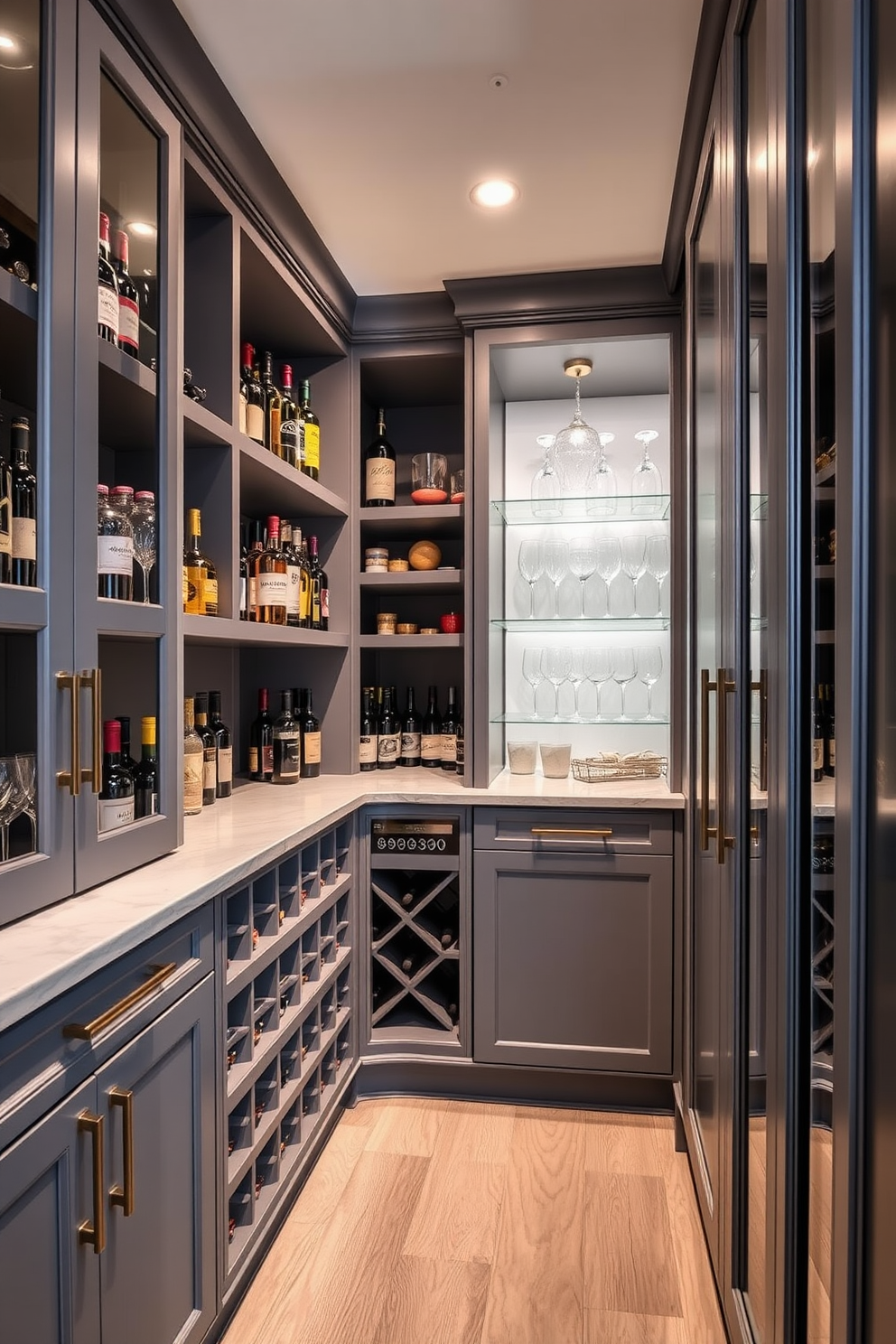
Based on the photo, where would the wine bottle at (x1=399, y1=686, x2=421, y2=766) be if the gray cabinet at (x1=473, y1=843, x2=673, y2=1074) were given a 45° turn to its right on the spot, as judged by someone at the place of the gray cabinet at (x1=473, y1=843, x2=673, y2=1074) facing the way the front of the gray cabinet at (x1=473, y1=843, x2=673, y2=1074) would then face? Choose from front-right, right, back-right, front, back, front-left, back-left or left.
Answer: right

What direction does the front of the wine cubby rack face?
to the viewer's right

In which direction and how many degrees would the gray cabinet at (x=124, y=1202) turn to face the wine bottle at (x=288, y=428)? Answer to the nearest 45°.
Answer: approximately 135° to its left

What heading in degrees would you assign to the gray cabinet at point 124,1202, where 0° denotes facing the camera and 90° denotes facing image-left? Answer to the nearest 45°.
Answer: approximately 315°

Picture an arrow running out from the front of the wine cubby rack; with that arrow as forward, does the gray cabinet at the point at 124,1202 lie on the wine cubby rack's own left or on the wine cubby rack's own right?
on the wine cubby rack's own right

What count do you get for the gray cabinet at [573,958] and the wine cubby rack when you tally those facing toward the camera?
1

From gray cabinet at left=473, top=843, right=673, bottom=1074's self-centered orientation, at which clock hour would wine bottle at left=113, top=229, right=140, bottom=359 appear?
The wine bottle is roughly at 1 o'clock from the gray cabinet.

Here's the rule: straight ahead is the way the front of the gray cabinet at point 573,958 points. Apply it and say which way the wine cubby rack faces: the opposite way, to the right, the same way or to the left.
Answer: to the left

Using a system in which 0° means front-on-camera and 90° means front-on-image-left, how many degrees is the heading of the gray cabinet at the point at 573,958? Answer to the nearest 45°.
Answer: approximately 0°
